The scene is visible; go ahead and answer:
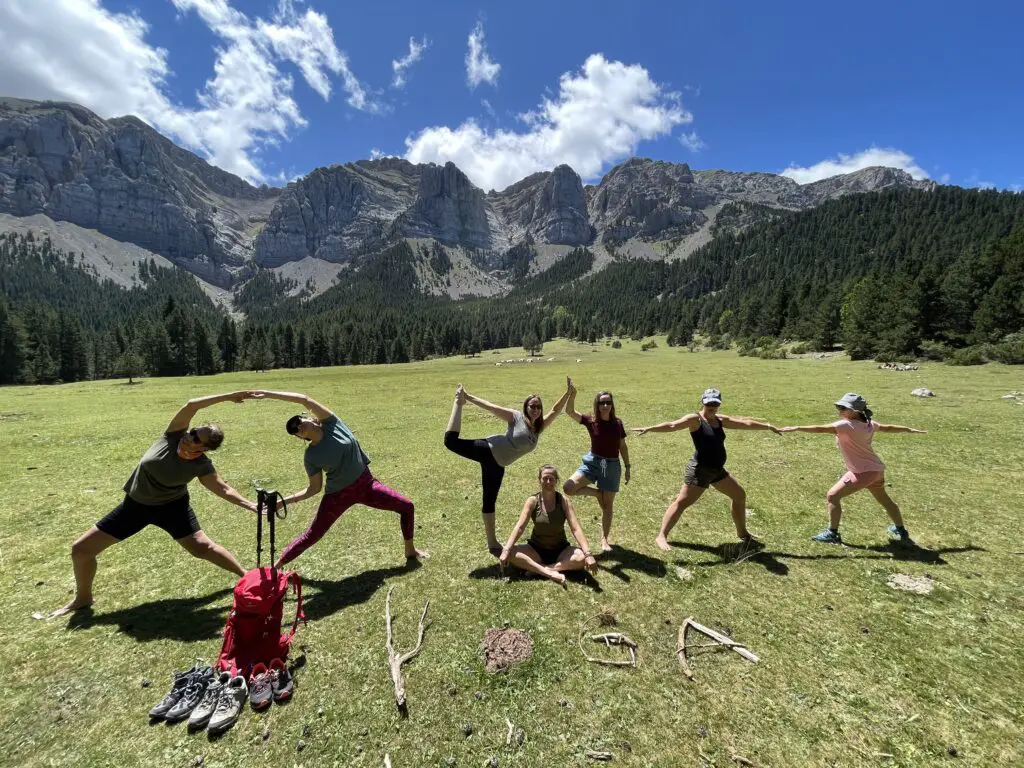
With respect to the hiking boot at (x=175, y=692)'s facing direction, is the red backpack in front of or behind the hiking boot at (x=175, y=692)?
behind

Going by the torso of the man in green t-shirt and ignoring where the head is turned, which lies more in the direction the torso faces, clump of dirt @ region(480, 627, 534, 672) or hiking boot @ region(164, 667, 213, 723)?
the hiking boot

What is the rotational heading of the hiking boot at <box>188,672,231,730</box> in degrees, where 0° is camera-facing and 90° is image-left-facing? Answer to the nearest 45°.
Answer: approximately 45°

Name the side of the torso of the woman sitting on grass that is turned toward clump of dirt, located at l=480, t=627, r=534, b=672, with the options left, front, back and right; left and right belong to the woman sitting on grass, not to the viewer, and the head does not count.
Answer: front

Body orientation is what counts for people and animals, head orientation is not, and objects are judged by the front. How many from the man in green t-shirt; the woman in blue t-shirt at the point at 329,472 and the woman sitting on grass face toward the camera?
3

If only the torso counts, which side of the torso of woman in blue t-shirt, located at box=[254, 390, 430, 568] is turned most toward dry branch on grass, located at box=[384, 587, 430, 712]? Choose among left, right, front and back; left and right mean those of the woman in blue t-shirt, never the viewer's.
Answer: front

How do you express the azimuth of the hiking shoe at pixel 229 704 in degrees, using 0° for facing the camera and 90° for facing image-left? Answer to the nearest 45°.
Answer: approximately 45°

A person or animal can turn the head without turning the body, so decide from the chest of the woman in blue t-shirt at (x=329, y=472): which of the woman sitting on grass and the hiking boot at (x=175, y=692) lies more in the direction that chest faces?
the hiking boot

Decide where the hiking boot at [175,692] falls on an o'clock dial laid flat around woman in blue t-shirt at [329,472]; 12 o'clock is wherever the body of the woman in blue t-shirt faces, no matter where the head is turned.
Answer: The hiking boot is roughly at 1 o'clock from the woman in blue t-shirt.

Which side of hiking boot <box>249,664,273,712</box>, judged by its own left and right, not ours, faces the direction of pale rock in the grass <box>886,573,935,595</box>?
left
